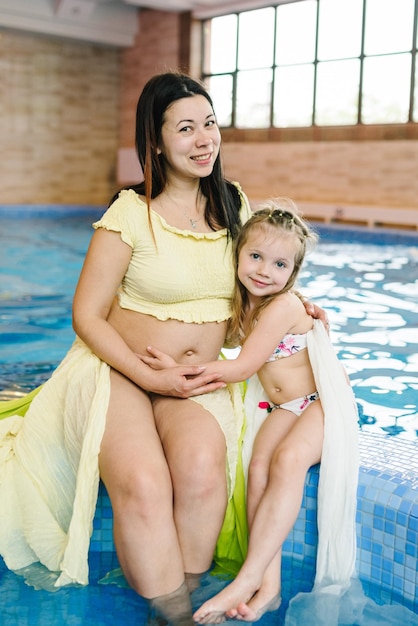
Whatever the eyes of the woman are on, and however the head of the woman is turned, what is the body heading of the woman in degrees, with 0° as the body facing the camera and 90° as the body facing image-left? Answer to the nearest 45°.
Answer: approximately 315°

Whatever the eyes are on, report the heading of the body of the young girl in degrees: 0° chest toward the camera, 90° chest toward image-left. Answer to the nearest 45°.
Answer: approximately 45°

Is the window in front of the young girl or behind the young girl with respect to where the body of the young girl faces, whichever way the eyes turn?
behind
